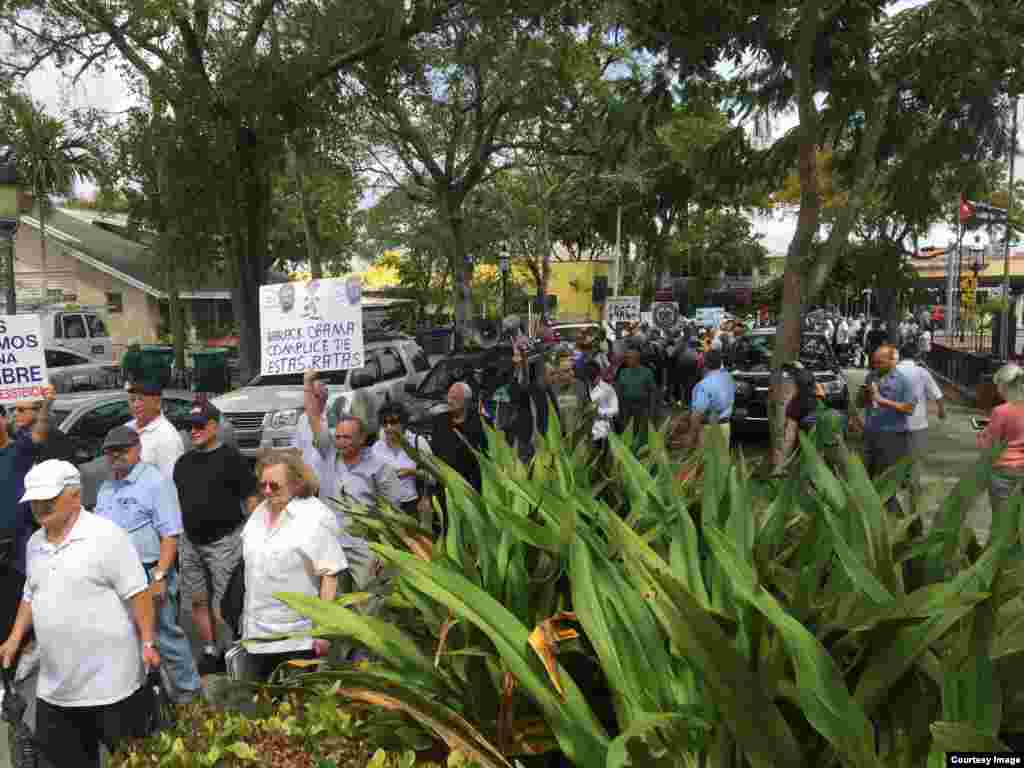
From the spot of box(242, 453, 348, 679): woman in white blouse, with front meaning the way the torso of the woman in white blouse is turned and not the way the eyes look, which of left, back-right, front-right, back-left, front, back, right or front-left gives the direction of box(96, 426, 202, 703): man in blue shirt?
right

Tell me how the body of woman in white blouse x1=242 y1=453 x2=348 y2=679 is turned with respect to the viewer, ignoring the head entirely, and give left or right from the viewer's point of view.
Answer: facing the viewer and to the left of the viewer

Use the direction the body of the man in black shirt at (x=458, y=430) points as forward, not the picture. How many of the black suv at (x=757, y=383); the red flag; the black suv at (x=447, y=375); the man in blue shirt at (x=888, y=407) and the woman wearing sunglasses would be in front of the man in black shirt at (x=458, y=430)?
1

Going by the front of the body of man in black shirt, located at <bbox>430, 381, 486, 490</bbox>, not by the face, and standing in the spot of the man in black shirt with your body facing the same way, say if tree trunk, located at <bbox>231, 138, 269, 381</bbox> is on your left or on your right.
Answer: on your right

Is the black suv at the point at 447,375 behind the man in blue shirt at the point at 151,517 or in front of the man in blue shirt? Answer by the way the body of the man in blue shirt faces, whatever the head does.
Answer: behind

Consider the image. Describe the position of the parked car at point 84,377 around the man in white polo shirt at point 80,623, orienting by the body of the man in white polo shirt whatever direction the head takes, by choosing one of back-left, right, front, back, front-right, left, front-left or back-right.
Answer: back-right

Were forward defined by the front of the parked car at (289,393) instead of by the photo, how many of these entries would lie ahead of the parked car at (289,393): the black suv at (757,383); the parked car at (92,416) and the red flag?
1

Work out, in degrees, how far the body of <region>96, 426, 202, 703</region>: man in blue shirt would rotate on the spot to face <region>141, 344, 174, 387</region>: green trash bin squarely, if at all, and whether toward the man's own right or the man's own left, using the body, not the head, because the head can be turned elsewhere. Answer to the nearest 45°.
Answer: approximately 135° to the man's own right

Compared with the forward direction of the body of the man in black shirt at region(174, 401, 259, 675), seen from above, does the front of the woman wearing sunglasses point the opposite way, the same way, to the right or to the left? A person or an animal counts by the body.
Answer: the same way

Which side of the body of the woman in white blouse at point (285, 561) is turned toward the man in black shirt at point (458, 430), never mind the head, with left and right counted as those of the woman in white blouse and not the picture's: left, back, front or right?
back

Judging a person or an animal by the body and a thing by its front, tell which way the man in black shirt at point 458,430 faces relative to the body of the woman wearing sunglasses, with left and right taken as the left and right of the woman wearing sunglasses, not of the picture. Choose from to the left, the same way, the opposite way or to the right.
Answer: the same way

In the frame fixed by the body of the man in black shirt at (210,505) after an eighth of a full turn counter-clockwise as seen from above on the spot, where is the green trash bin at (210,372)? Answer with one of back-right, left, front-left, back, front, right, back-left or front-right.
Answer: back

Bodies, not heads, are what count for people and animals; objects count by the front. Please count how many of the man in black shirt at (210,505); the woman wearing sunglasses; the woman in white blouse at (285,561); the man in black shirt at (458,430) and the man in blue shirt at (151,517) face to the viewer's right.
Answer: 0

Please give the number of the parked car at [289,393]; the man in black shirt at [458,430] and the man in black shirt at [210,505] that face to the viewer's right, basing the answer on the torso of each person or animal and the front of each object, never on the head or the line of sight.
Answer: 0
